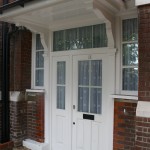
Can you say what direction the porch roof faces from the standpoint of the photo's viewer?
facing the viewer and to the left of the viewer

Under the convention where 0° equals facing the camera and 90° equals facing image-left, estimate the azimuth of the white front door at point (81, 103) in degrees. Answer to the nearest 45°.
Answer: approximately 45°

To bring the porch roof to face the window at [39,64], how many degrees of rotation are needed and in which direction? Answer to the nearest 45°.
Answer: approximately 135° to its right

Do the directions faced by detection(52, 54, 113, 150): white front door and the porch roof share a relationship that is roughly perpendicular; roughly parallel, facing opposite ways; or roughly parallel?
roughly parallel

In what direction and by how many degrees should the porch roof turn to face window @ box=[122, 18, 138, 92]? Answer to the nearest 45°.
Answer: approximately 135° to its left

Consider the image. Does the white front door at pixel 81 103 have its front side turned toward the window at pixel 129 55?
no

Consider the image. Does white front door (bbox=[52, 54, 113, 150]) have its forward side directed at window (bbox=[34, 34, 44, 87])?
no

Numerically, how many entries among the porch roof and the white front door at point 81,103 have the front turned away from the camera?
0
